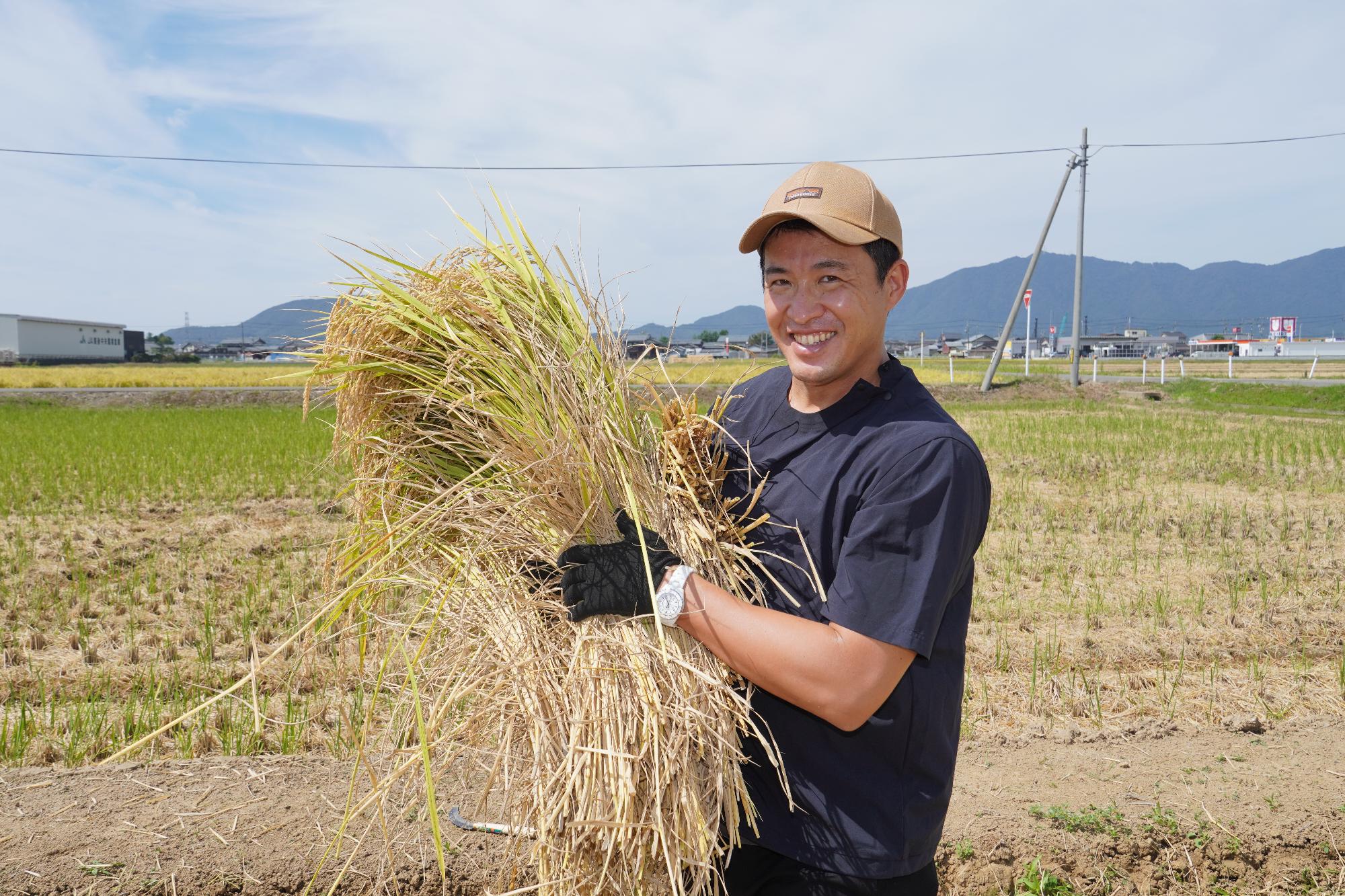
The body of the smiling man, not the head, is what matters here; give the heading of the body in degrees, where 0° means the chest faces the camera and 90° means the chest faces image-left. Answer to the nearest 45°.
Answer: approximately 45°

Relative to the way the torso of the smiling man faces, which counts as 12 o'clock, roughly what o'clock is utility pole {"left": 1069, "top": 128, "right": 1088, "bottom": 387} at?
The utility pole is roughly at 5 o'clock from the smiling man.
